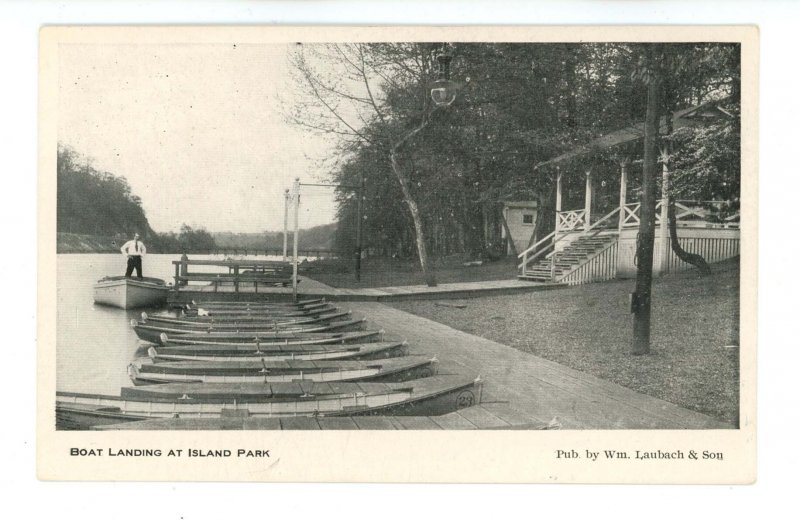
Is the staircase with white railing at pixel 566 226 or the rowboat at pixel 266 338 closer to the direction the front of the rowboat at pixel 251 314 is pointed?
the staircase with white railing

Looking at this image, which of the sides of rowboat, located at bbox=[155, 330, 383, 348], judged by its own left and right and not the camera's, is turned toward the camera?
right

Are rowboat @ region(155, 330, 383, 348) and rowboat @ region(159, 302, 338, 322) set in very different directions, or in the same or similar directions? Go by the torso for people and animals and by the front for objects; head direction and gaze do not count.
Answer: same or similar directions

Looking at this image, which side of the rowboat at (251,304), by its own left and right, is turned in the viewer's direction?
right

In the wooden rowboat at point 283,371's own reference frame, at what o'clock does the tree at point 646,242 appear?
The tree is roughly at 12 o'clock from the wooden rowboat.

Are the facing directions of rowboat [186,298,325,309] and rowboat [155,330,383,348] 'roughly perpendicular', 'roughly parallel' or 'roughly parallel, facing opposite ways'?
roughly parallel

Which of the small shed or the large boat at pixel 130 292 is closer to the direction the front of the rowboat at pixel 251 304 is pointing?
the small shed

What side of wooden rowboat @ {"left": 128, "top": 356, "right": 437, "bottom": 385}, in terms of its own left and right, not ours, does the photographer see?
right
